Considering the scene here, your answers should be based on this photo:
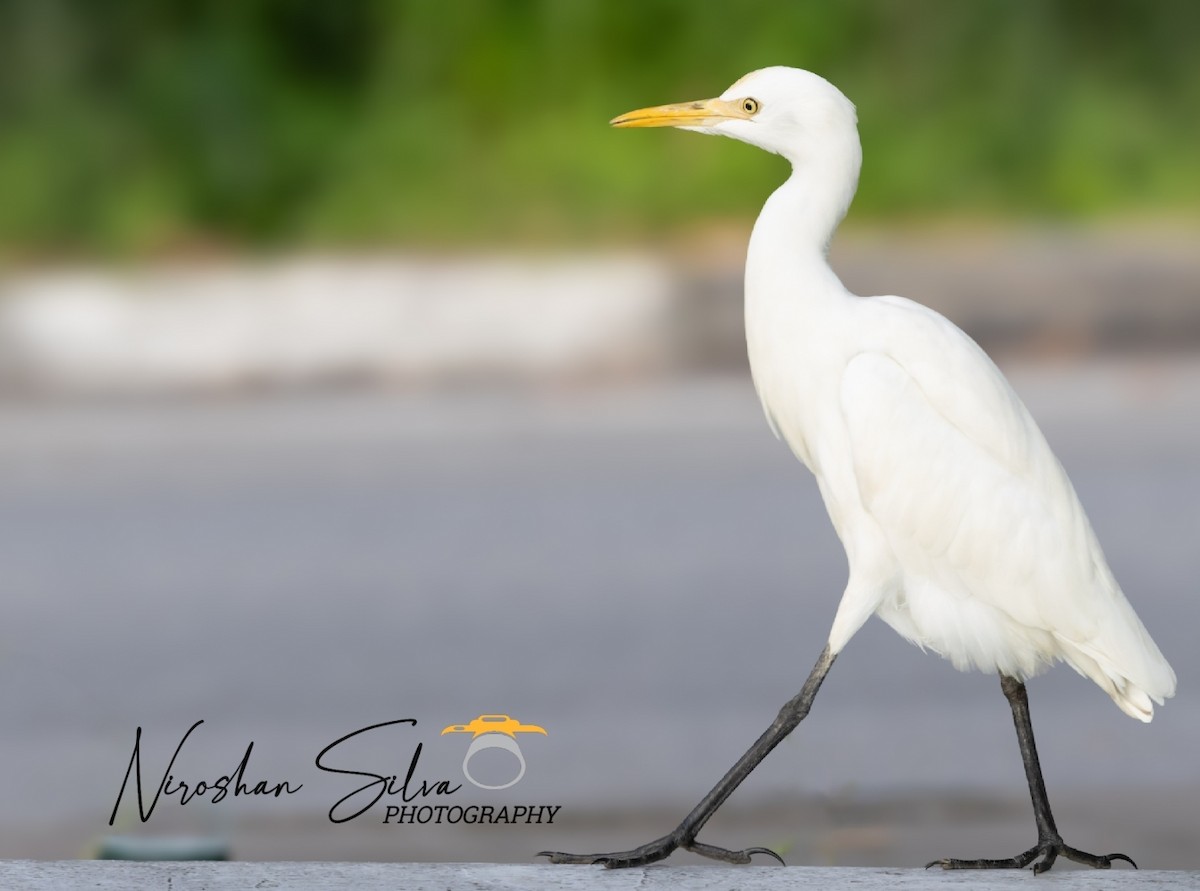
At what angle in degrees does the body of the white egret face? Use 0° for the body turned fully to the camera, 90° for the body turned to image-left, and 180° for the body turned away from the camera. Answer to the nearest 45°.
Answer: approximately 90°

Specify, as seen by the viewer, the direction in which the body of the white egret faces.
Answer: to the viewer's left
